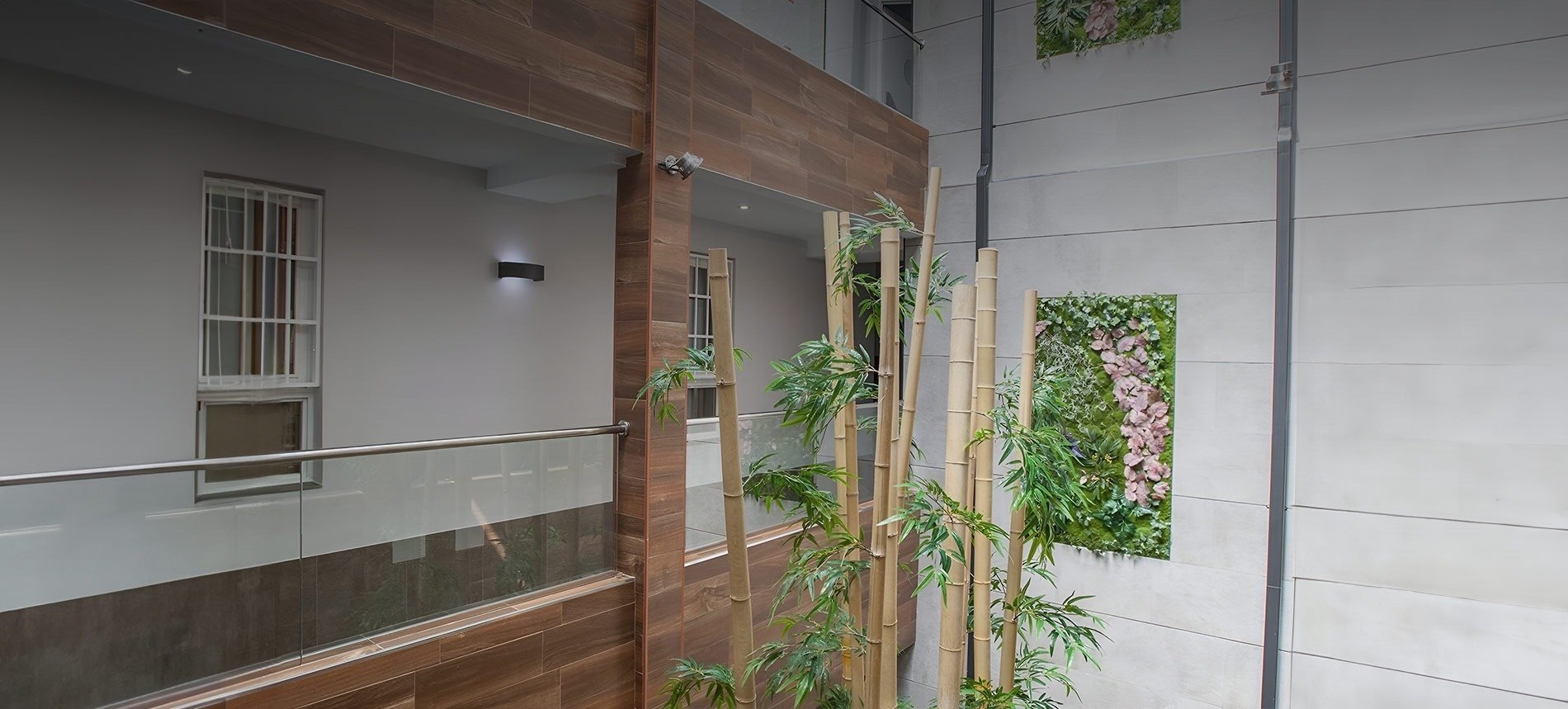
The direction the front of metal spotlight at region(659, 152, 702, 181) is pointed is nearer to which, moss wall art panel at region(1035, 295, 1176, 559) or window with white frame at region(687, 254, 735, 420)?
the moss wall art panel

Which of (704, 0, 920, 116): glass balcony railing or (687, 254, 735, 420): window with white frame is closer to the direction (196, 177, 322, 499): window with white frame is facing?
the glass balcony railing

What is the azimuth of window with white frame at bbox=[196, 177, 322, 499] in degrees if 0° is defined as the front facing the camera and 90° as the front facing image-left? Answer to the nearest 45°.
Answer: approximately 315°
